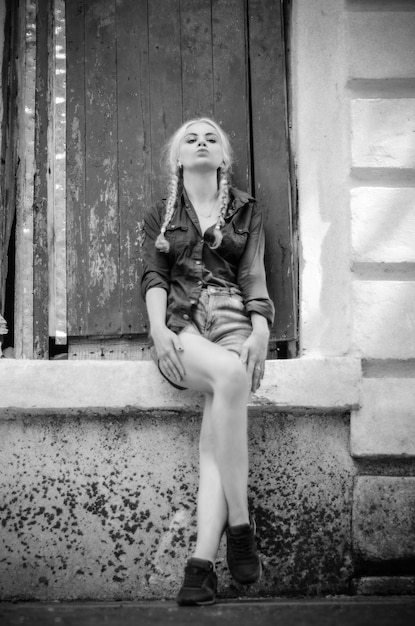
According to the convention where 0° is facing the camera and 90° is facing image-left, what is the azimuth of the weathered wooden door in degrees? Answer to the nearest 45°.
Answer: approximately 0°

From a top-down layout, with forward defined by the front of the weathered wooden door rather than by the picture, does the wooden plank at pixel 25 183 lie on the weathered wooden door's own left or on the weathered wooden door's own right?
on the weathered wooden door's own right

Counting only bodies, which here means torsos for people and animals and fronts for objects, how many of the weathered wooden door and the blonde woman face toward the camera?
2
